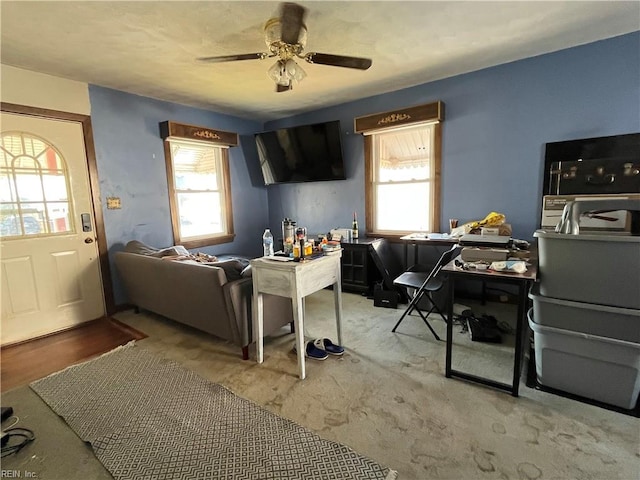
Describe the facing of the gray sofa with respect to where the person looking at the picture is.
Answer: facing away from the viewer and to the right of the viewer

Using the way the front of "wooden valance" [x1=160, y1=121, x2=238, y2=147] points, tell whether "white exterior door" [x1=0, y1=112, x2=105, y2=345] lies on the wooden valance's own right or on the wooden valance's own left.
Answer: on the wooden valance's own right

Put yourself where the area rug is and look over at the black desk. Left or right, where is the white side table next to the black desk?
left

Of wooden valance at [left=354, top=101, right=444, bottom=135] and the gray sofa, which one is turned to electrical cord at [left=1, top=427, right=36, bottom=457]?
the wooden valance

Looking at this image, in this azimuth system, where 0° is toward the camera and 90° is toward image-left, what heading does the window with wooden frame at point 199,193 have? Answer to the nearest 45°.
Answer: approximately 315°

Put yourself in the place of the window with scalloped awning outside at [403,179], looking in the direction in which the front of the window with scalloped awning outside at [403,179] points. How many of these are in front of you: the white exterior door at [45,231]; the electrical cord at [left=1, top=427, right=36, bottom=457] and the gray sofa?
3

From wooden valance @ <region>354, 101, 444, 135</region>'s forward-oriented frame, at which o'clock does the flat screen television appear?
The flat screen television is roughly at 2 o'clock from the wooden valance.
